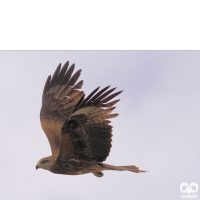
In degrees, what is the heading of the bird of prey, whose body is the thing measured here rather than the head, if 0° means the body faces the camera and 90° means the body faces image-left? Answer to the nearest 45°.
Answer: approximately 90°
